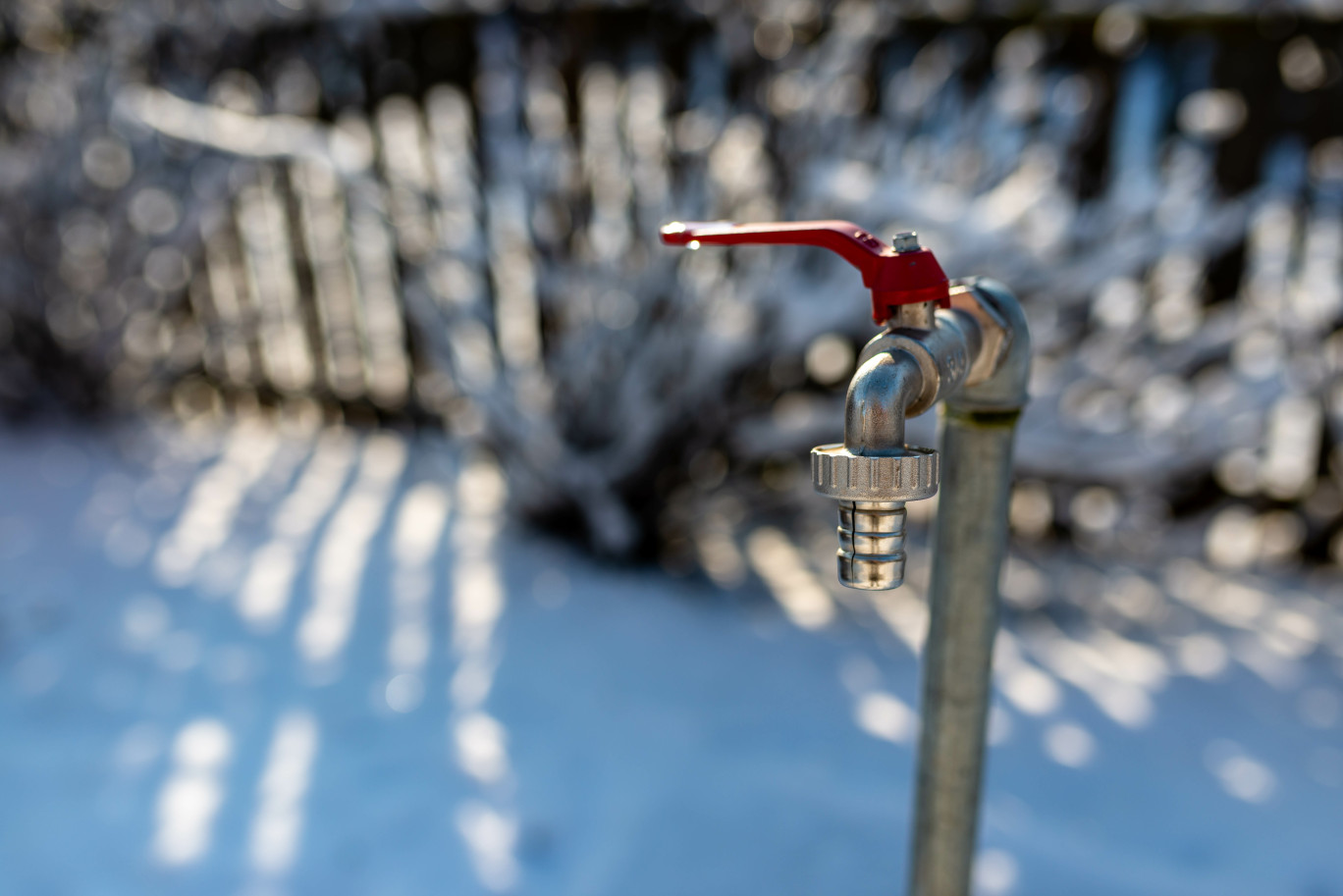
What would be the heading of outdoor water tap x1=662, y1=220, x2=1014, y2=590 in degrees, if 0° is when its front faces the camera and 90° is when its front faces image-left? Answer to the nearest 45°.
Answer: approximately 45°
